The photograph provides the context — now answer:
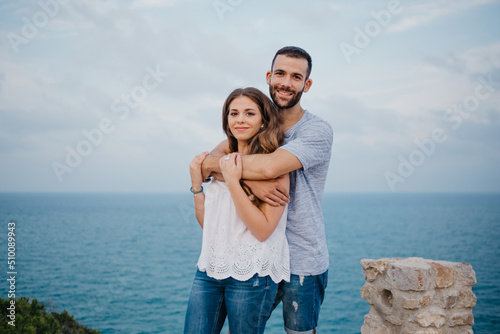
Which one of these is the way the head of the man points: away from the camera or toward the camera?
toward the camera

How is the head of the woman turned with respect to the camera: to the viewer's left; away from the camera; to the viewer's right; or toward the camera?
toward the camera

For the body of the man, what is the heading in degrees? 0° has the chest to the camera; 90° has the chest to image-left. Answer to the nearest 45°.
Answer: approximately 45°
